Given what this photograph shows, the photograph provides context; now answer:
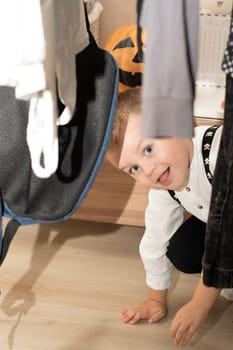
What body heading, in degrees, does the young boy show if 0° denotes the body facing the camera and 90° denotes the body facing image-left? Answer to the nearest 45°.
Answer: approximately 45°
